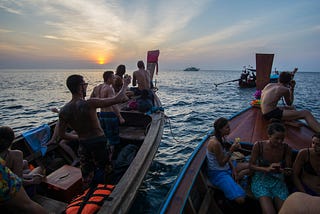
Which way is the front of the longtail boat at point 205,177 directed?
away from the camera

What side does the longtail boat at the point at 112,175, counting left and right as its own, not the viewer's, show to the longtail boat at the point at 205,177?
right

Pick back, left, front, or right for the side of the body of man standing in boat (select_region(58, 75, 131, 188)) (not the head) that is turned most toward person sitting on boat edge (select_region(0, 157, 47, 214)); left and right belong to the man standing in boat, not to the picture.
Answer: back

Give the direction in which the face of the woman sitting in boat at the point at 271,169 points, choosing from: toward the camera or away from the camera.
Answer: toward the camera

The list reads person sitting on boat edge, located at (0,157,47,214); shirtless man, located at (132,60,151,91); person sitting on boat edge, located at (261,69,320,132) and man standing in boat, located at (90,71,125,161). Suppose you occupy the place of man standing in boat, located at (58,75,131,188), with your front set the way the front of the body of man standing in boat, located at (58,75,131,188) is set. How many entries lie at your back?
1

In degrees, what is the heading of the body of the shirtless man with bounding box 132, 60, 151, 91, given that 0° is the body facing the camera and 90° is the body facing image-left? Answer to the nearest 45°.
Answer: approximately 180°

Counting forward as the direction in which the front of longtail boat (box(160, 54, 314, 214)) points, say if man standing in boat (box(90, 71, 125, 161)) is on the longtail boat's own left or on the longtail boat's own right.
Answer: on the longtail boat's own left

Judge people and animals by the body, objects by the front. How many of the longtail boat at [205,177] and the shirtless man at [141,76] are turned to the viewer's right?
0

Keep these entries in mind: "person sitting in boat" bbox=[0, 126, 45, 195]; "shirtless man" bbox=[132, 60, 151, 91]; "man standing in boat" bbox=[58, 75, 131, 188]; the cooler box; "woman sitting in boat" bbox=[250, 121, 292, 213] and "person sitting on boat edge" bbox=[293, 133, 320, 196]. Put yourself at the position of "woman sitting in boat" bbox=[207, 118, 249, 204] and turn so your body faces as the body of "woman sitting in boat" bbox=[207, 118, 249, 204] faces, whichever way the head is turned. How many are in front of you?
2

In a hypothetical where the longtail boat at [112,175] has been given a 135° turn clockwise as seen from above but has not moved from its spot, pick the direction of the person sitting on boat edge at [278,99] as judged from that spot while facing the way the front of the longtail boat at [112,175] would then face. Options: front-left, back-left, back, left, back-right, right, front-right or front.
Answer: left

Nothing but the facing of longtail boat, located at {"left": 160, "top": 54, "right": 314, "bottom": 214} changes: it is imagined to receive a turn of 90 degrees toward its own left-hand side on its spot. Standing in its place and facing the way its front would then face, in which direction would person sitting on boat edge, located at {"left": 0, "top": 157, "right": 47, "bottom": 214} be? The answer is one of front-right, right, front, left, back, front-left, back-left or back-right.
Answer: front-left

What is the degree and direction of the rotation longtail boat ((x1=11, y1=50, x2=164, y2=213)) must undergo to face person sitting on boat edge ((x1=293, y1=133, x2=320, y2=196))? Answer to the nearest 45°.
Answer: approximately 90° to its right
